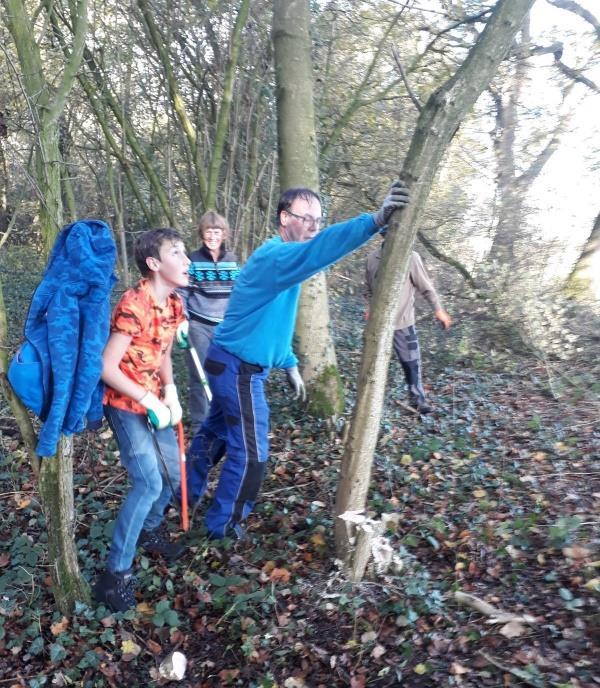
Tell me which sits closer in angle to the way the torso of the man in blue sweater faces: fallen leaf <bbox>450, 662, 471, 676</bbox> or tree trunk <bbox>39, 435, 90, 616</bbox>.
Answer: the fallen leaf

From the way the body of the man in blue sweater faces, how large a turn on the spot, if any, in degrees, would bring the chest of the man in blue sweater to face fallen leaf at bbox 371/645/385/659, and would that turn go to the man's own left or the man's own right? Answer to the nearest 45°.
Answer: approximately 45° to the man's own right

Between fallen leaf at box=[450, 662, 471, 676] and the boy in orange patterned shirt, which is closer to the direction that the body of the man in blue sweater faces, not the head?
the fallen leaf

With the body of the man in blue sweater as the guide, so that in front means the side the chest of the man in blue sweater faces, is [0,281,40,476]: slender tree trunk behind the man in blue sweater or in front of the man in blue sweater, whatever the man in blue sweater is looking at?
behind

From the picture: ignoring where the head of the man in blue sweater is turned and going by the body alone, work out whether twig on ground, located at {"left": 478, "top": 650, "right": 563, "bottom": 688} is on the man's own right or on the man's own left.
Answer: on the man's own right

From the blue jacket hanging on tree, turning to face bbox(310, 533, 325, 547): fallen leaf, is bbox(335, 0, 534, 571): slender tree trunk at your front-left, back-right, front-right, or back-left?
front-right

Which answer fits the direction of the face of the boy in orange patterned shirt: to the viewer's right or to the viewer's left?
to the viewer's right

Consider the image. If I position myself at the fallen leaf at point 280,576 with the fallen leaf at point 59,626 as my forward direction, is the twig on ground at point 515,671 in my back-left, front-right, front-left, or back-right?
back-left

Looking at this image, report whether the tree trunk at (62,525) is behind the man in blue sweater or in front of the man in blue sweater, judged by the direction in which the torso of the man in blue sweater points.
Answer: behind

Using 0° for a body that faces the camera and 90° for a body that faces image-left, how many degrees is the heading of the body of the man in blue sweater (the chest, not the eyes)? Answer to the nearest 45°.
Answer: approximately 270°

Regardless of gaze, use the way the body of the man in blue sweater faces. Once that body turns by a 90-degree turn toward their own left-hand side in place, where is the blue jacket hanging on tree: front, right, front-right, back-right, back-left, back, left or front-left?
back-left

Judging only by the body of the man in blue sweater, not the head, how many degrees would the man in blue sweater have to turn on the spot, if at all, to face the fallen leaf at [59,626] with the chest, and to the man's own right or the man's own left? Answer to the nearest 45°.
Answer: approximately 135° to the man's own right

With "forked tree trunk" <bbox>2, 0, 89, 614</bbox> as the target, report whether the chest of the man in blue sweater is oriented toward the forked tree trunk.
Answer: no
